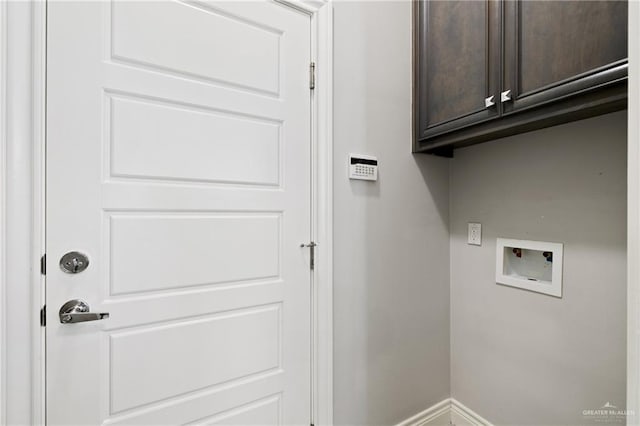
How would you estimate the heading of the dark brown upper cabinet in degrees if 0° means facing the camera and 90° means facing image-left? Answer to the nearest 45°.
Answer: approximately 45°

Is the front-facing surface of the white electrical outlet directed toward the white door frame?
yes

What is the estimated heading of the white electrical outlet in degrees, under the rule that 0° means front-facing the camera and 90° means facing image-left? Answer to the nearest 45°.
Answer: approximately 45°
